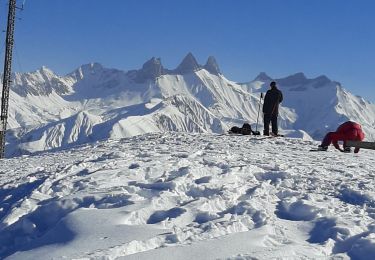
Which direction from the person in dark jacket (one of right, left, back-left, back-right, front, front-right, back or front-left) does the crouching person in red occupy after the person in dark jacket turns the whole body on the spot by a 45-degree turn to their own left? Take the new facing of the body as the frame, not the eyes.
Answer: back

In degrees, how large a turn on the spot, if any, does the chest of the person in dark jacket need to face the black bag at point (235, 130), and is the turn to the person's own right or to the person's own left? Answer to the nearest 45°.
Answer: approximately 45° to the person's own left

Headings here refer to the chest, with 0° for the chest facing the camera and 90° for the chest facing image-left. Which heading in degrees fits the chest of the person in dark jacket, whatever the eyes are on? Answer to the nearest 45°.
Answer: approximately 180°
